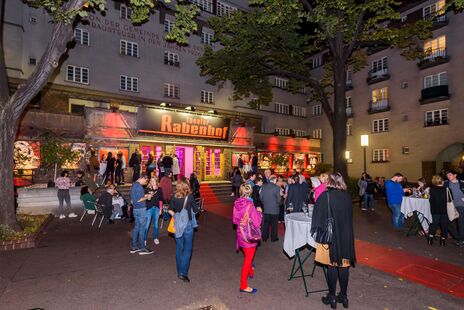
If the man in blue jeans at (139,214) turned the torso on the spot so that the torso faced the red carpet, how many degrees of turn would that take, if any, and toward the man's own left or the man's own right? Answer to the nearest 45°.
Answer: approximately 45° to the man's own right

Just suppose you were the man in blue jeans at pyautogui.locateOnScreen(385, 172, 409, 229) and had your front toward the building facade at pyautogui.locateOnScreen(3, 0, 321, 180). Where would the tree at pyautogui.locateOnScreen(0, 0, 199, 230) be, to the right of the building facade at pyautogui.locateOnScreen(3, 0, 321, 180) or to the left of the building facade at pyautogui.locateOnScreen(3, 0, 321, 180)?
left

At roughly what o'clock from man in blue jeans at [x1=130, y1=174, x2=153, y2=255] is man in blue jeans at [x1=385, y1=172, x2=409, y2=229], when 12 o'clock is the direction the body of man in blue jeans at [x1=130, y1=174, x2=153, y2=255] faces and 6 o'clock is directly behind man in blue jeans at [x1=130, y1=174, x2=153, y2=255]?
man in blue jeans at [x1=385, y1=172, x2=409, y2=229] is roughly at 12 o'clock from man in blue jeans at [x1=130, y1=174, x2=153, y2=255].

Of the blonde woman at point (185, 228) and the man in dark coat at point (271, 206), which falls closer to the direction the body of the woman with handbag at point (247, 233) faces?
the man in dark coat

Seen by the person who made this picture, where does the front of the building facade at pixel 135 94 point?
facing the viewer and to the right of the viewer

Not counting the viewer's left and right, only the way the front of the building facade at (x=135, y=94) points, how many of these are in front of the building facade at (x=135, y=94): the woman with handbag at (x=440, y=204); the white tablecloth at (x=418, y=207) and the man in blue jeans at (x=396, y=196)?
3

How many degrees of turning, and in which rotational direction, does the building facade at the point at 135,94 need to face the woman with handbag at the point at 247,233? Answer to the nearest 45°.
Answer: approximately 45° to its right
